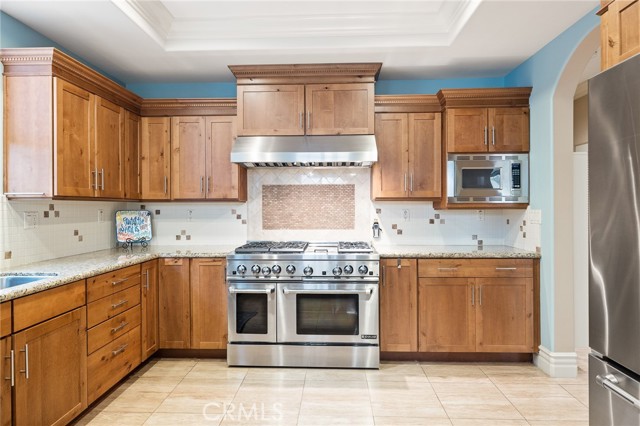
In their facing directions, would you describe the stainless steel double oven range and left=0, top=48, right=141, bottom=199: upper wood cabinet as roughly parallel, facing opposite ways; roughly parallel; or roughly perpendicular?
roughly perpendicular

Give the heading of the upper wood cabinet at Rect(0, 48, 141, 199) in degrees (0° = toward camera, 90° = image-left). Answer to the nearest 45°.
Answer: approximately 315°

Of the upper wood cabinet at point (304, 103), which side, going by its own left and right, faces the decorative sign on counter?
right

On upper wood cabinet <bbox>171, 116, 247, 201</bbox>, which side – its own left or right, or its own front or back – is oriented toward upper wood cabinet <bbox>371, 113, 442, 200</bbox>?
left

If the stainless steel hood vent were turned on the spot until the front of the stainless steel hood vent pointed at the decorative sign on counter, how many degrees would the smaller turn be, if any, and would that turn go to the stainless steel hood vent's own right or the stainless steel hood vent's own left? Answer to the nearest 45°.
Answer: approximately 90° to the stainless steel hood vent's own right

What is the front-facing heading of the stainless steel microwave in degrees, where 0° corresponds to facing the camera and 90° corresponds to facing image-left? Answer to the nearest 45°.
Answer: approximately 0°

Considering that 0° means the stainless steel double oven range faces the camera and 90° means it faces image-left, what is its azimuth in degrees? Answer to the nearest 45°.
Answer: approximately 0°

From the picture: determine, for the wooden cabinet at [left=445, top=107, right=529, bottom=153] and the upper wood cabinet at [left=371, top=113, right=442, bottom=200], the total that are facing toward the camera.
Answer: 2

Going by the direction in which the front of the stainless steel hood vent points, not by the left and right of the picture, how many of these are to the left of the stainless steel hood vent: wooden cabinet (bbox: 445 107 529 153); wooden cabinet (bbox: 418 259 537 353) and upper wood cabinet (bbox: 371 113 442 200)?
3

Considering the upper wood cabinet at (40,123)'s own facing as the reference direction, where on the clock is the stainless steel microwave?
The stainless steel microwave is roughly at 11 o'clock from the upper wood cabinet.

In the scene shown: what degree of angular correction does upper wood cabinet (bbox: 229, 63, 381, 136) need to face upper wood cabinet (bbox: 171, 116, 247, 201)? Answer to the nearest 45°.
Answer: approximately 90° to its right

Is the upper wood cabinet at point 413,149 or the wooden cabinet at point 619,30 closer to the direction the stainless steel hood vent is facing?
the wooden cabinet
